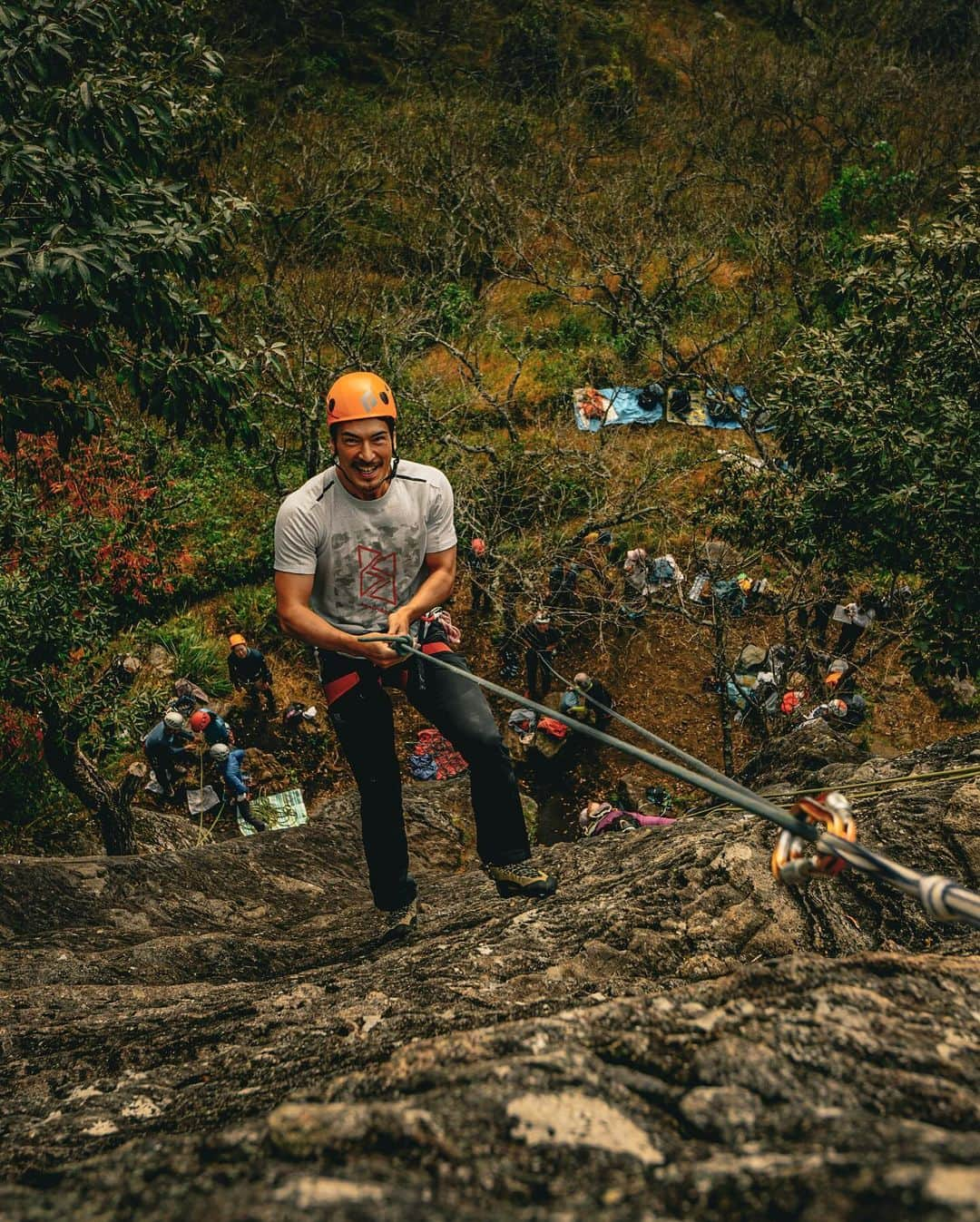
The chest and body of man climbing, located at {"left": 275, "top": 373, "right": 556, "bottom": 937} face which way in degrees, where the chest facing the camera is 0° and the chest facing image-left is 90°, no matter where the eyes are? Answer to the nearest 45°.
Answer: approximately 0°

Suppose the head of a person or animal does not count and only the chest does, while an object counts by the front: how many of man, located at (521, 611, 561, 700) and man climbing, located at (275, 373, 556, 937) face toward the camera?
2
